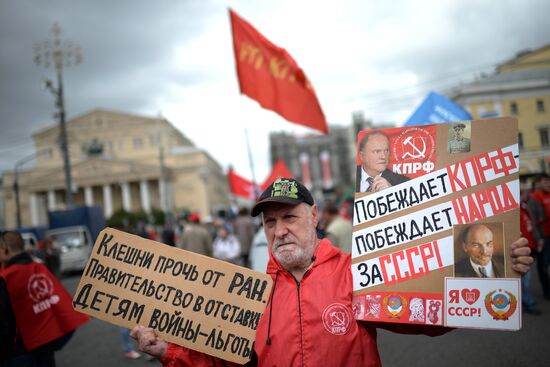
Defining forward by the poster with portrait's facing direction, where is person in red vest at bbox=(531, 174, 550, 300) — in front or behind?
behind

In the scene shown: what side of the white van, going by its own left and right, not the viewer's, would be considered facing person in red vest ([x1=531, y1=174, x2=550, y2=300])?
front

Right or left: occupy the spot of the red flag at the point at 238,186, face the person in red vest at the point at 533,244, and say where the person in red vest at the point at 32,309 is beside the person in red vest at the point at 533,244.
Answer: right

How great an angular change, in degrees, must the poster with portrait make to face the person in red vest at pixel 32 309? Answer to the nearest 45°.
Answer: approximately 90° to its right

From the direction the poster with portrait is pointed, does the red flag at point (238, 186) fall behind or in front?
behind

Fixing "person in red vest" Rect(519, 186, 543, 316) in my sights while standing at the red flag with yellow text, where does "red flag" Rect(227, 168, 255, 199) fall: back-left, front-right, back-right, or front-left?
back-left

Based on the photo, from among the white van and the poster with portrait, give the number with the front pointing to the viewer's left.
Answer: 0

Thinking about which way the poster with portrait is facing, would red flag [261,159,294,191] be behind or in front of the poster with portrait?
behind

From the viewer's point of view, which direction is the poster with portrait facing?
toward the camera

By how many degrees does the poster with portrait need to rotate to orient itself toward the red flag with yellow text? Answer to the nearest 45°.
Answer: approximately 135° to its right

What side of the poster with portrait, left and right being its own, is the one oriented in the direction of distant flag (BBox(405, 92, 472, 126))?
back
